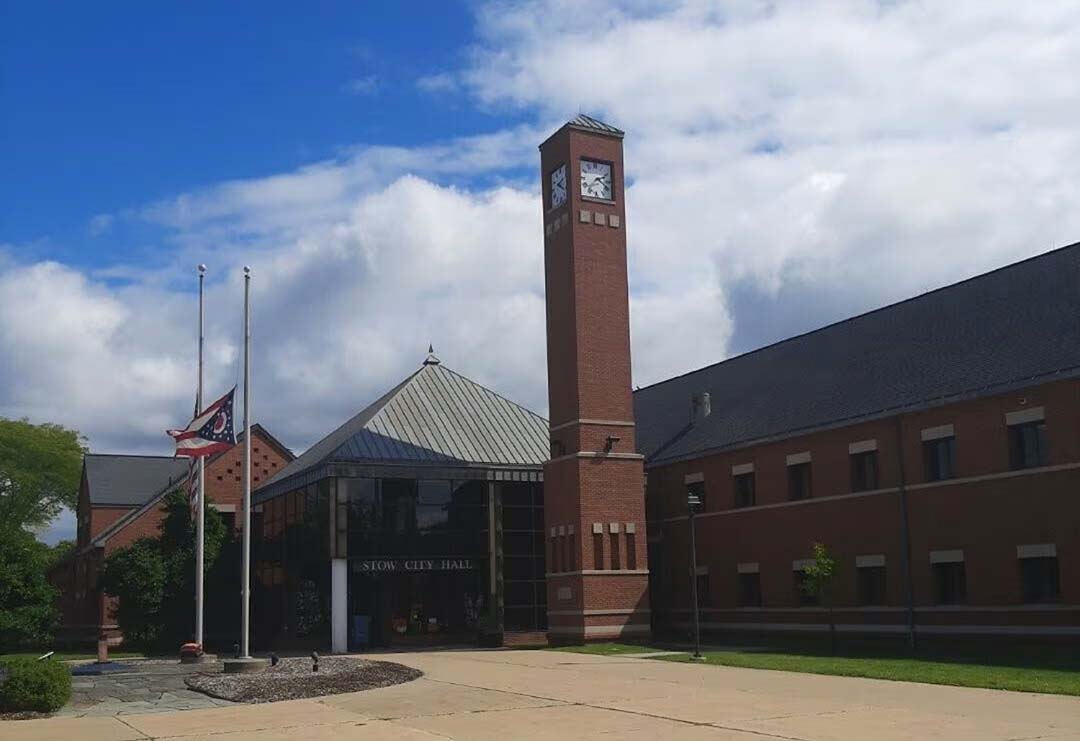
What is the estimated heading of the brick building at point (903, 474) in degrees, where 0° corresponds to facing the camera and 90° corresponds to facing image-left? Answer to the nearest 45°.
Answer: approximately 45°

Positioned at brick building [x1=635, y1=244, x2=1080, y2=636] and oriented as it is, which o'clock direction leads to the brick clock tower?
The brick clock tower is roughly at 2 o'clock from the brick building.

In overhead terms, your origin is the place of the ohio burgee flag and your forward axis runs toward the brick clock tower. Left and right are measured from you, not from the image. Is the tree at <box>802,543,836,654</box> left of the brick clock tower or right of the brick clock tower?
right

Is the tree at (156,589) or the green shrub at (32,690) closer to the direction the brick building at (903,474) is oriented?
the green shrub

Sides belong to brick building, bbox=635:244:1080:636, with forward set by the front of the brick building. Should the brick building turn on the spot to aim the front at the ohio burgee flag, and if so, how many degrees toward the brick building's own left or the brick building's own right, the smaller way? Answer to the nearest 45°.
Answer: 0° — it already faces it

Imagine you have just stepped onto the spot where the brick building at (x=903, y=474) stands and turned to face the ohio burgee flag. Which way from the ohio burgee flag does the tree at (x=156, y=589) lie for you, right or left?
right

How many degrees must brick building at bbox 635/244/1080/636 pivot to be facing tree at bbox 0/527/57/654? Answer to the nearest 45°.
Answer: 0° — it already faces it

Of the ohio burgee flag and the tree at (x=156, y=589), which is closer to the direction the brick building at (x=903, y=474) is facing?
the ohio burgee flag

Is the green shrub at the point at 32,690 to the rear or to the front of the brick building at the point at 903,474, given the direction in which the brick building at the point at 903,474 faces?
to the front

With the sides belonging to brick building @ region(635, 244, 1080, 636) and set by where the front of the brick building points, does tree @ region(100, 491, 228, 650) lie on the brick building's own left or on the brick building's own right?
on the brick building's own right
